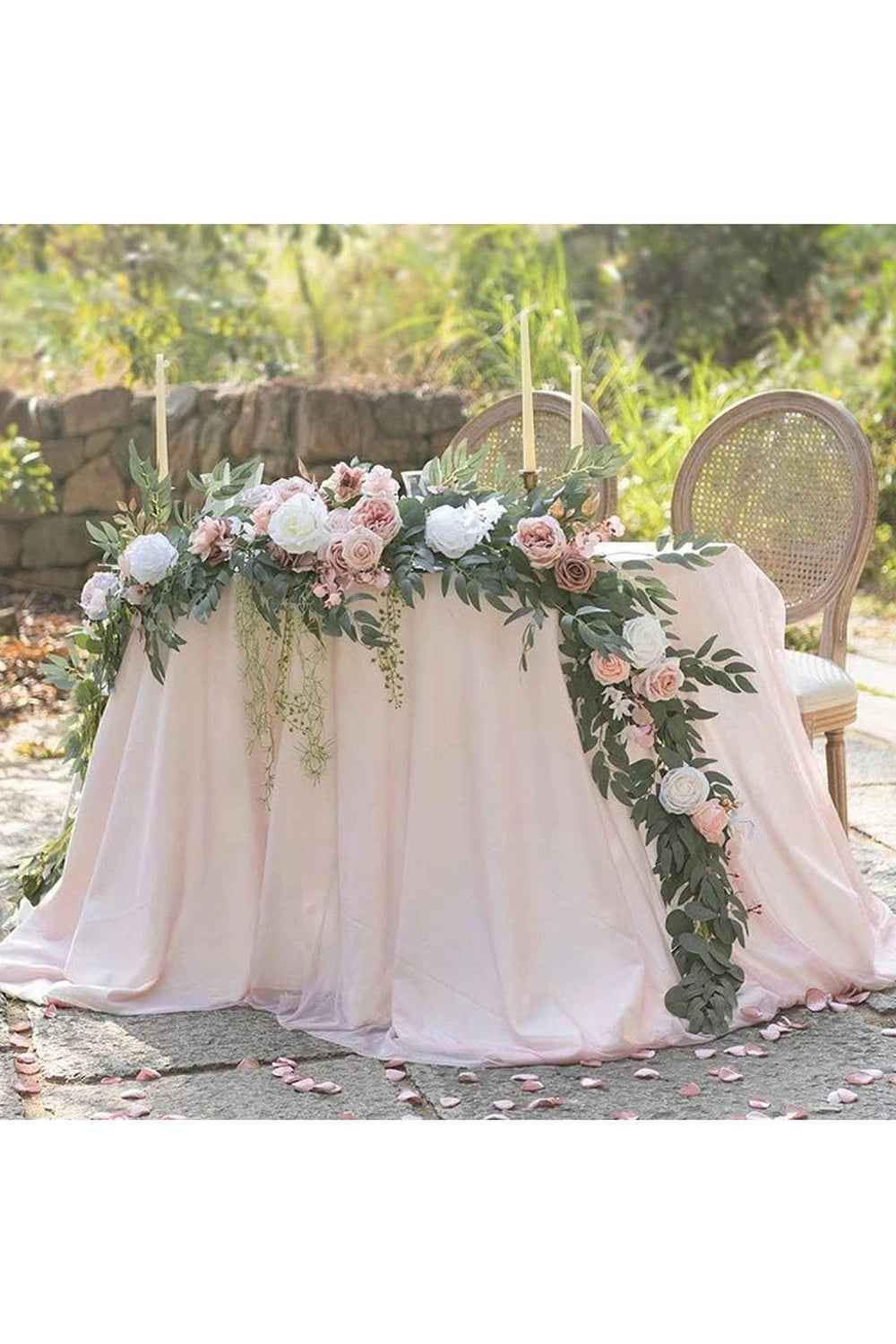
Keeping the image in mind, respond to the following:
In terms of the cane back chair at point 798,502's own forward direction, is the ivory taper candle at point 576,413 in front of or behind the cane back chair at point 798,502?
in front

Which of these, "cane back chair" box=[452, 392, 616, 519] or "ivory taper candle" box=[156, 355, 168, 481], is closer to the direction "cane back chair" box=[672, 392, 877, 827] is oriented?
the ivory taper candle

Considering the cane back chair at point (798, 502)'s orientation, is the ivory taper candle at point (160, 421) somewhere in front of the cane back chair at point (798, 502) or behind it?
in front

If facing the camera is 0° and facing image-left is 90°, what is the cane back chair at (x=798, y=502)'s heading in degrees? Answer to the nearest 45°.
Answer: approximately 45°

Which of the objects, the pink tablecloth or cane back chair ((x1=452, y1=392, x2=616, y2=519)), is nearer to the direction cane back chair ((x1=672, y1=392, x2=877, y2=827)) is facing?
the pink tablecloth

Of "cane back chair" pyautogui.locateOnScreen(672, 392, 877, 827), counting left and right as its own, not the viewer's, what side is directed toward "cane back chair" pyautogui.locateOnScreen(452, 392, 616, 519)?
right

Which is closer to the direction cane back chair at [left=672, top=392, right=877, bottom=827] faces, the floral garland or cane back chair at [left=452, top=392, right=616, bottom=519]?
the floral garland

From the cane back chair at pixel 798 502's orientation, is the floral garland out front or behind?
out front
